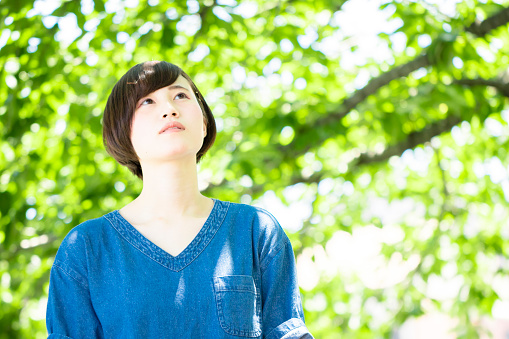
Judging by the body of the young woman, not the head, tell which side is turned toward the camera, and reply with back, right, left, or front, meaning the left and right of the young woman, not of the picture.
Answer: front
